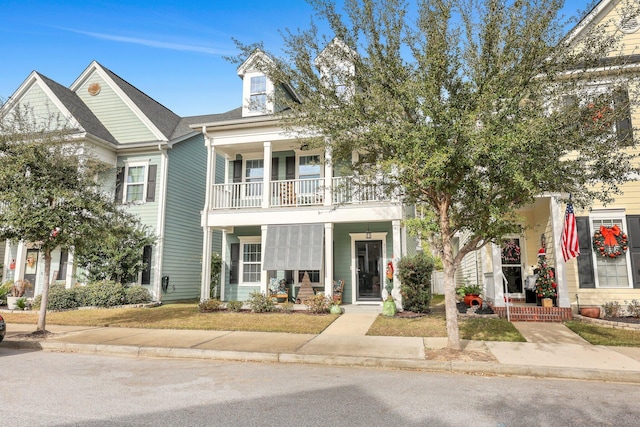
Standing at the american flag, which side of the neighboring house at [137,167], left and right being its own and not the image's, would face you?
left

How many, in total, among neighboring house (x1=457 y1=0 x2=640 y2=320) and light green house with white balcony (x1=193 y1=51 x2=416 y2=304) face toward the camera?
2

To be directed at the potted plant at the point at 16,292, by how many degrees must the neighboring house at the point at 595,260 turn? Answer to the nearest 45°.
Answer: approximately 90° to its right

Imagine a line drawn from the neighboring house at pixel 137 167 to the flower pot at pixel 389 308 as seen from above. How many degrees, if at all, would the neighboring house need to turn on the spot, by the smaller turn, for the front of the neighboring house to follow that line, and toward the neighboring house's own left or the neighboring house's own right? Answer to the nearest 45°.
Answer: approximately 90° to the neighboring house's own left

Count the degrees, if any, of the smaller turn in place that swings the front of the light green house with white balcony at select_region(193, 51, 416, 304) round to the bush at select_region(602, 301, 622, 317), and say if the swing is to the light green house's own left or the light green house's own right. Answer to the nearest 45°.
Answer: approximately 45° to the light green house's own left

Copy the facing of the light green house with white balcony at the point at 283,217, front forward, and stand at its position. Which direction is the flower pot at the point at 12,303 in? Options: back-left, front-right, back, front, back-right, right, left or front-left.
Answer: right

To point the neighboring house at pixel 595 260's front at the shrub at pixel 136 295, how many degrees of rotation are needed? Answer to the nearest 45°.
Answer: approximately 90° to its right

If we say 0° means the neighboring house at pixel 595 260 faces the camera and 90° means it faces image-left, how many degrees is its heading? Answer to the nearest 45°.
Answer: approximately 0°

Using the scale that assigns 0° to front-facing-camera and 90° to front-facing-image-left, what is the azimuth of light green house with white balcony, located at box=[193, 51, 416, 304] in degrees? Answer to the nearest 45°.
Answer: approximately 0°

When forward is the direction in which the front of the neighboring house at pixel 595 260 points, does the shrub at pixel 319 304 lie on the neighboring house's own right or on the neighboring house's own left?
on the neighboring house's own right

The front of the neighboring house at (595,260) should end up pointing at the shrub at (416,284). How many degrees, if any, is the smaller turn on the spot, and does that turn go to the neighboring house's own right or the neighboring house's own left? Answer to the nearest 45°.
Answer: approximately 90° to the neighboring house's own right
